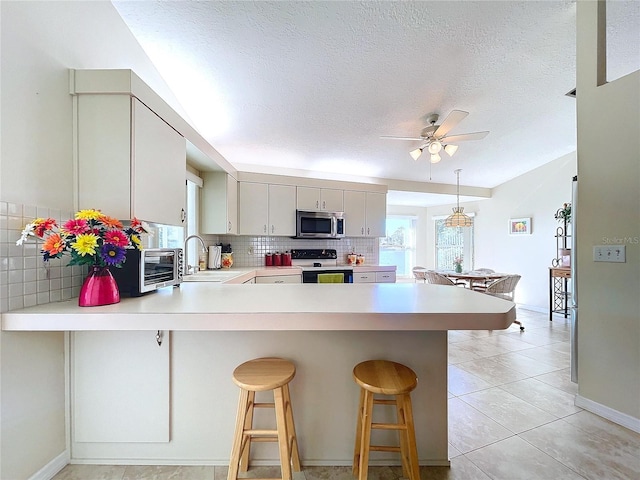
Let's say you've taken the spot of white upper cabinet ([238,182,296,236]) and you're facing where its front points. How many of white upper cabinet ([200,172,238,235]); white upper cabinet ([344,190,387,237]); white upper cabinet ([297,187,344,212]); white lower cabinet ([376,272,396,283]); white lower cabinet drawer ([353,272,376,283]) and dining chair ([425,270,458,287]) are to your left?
5

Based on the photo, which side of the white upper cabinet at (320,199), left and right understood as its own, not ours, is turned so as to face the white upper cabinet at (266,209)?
right

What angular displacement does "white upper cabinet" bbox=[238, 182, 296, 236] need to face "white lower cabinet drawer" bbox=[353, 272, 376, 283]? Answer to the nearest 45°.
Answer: approximately 90° to its left

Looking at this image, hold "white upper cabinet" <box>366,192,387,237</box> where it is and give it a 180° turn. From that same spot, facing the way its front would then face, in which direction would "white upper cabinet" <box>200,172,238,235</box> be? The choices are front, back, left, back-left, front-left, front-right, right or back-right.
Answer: back-left

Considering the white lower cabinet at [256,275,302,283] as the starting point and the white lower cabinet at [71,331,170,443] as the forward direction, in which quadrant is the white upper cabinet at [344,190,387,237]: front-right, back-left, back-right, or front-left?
back-left

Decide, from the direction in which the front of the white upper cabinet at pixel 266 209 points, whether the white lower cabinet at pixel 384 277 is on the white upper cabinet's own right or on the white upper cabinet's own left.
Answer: on the white upper cabinet's own left

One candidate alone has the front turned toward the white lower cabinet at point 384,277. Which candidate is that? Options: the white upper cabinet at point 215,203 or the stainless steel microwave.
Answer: the white upper cabinet

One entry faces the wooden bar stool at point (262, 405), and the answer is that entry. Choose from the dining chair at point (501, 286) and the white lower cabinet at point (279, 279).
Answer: the white lower cabinet

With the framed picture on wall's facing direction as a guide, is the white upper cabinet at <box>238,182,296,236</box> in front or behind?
in front

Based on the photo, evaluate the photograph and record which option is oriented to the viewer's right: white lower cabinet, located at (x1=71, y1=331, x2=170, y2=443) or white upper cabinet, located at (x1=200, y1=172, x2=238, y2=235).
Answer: the white upper cabinet

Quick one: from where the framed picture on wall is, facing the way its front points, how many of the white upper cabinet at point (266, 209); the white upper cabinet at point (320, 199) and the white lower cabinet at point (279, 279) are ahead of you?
3

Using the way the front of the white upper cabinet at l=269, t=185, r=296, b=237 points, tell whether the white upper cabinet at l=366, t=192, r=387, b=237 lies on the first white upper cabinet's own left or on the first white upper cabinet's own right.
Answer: on the first white upper cabinet's own left

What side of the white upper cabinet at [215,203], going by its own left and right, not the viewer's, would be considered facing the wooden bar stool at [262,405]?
right
